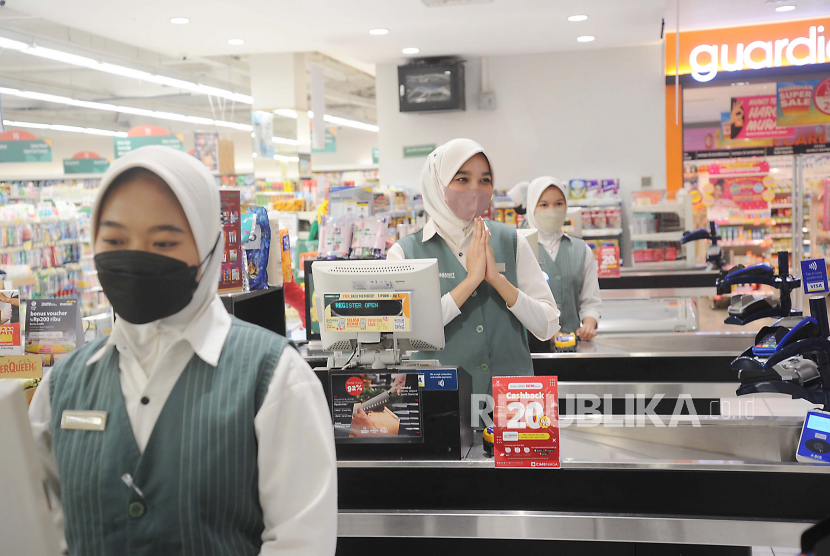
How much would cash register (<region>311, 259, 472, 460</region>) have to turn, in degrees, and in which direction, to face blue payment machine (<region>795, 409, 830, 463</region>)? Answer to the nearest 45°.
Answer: approximately 90° to its right

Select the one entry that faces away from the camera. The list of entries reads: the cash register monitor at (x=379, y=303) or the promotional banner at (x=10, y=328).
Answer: the cash register monitor

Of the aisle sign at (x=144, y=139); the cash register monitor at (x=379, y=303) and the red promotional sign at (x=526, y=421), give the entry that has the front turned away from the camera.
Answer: the cash register monitor

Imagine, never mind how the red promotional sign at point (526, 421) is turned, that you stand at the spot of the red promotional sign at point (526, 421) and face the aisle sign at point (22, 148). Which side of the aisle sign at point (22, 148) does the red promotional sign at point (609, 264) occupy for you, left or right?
right

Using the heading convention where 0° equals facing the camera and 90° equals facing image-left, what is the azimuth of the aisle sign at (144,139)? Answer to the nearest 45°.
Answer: approximately 0°

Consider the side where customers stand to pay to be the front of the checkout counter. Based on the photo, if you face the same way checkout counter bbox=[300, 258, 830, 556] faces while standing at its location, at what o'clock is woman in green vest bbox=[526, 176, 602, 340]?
The woman in green vest is roughly at 6 o'clock from the checkout counter.

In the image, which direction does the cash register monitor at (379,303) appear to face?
away from the camera
